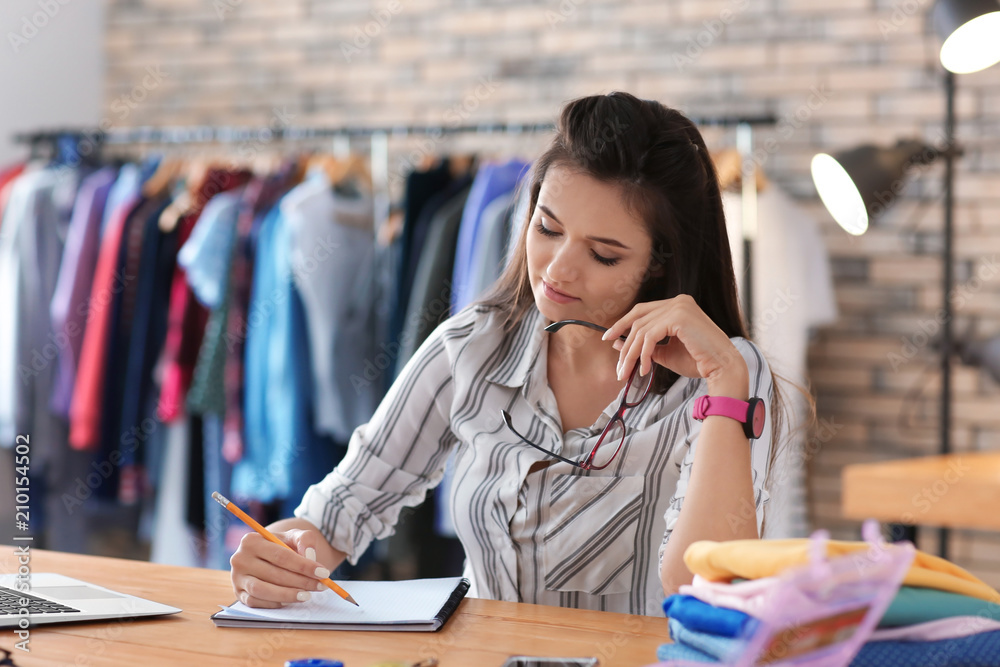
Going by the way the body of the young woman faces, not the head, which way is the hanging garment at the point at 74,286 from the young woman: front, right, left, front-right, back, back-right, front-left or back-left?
right

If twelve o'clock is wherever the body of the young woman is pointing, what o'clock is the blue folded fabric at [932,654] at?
The blue folded fabric is roughly at 10 o'clock from the young woman.

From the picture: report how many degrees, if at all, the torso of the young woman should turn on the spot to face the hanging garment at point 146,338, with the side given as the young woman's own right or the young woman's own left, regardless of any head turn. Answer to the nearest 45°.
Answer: approximately 90° to the young woman's own right

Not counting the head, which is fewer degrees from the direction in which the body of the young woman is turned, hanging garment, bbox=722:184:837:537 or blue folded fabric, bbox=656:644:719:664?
the blue folded fabric

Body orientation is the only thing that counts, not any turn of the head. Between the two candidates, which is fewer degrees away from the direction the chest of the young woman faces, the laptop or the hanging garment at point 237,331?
the laptop

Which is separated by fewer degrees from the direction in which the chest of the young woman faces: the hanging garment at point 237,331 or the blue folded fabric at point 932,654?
the blue folded fabric

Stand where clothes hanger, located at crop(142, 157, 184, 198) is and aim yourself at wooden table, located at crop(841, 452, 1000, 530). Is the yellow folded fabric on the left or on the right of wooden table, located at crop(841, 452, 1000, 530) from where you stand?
right

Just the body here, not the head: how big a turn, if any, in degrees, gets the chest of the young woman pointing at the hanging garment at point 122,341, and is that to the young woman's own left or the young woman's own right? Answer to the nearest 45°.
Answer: approximately 90° to the young woman's own right

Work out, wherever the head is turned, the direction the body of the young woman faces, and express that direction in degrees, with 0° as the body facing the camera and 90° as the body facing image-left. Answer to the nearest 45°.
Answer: approximately 45°

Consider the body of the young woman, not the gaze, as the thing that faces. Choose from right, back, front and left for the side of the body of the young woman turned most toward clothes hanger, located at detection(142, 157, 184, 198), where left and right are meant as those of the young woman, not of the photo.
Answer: right
